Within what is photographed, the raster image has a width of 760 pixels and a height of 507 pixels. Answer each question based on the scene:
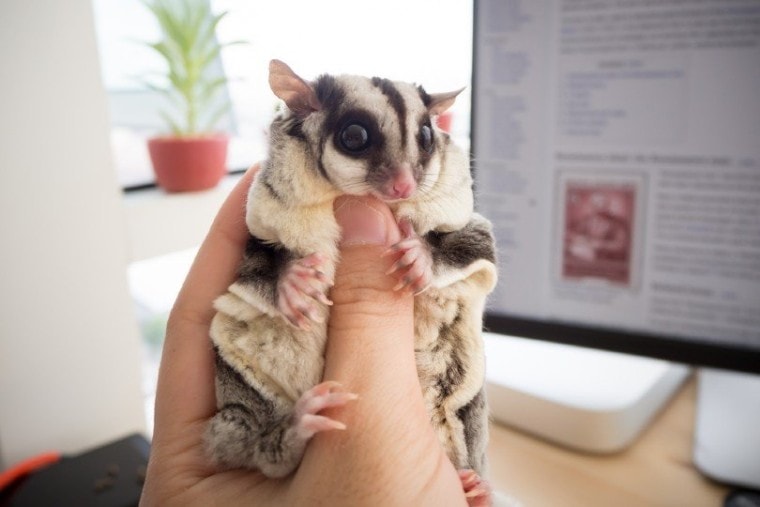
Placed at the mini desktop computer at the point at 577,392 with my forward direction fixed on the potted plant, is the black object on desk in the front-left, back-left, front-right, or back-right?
front-left

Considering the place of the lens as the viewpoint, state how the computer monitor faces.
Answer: facing the viewer and to the left of the viewer

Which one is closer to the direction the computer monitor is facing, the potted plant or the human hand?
the human hand

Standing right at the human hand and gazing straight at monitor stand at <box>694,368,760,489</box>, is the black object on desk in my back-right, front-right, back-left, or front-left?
back-left

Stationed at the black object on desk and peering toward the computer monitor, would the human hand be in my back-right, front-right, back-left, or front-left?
front-right

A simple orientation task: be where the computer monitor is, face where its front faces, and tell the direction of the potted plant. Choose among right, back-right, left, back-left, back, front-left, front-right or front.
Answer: front-right

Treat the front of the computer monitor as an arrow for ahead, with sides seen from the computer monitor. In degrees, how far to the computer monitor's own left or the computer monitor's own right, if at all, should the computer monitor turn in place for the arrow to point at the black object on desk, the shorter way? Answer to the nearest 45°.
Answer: approximately 45° to the computer monitor's own right

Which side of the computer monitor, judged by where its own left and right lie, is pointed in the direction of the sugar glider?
front
